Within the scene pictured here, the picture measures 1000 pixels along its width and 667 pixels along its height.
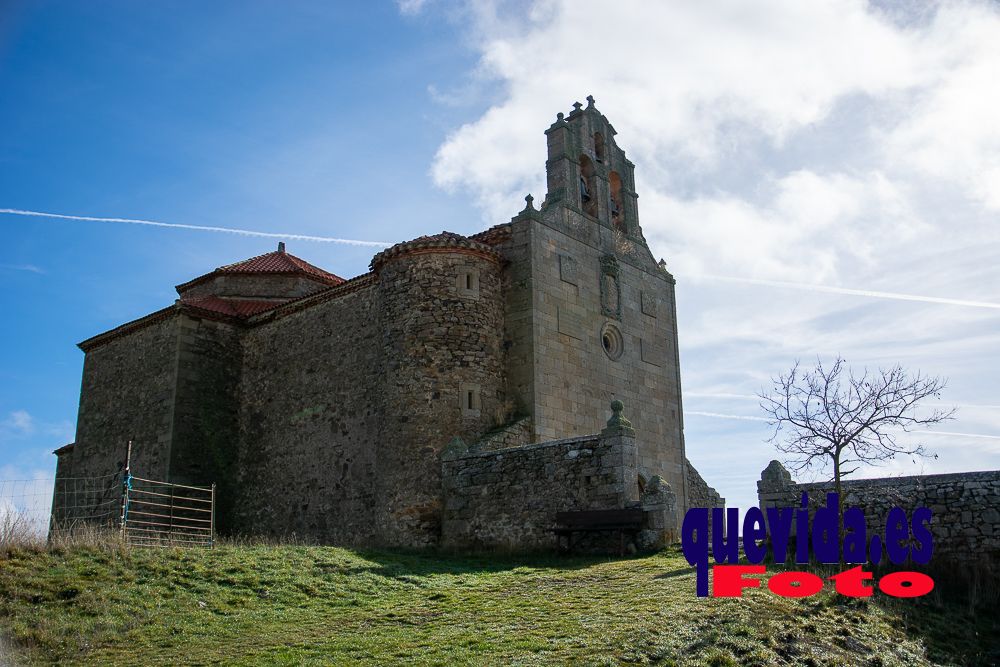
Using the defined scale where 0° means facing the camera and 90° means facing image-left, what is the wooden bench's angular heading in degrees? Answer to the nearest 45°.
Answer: approximately 45°

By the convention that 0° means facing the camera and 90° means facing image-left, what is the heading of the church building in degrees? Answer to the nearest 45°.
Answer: approximately 315°

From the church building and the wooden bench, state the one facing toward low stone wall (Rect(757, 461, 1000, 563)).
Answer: the church building

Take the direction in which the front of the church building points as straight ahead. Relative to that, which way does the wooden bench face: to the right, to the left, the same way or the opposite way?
to the right

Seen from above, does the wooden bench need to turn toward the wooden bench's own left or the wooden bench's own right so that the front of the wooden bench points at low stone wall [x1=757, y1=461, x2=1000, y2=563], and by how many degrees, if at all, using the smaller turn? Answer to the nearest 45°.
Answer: approximately 135° to the wooden bench's own left

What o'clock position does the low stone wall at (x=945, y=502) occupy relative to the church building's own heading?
The low stone wall is roughly at 12 o'clock from the church building.
